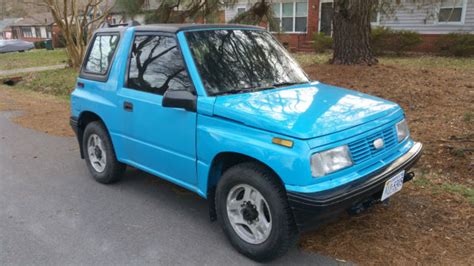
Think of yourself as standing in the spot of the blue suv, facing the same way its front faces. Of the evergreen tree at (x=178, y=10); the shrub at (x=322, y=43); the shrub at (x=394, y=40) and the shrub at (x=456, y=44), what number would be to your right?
0

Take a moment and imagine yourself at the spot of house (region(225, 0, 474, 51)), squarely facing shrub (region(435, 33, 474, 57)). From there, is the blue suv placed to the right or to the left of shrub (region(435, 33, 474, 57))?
right

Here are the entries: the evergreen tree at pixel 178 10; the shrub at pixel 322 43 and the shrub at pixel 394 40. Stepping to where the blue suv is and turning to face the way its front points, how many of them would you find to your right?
0

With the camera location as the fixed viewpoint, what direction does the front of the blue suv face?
facing the viewer and to the right of the viewer

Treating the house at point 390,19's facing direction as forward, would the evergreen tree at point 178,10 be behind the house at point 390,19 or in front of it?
in front

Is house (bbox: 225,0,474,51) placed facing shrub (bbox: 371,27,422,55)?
yes

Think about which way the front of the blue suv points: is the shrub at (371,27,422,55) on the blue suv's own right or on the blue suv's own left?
on the blue suv's own left

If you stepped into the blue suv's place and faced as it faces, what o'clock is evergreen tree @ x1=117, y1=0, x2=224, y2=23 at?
The evergreen tree is roughly at 7 o'clock from the blue suv.

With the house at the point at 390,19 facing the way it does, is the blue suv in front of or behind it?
in front

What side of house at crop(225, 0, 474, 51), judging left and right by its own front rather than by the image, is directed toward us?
front

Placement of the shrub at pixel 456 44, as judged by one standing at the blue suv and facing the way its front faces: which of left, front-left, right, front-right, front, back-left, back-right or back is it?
left
